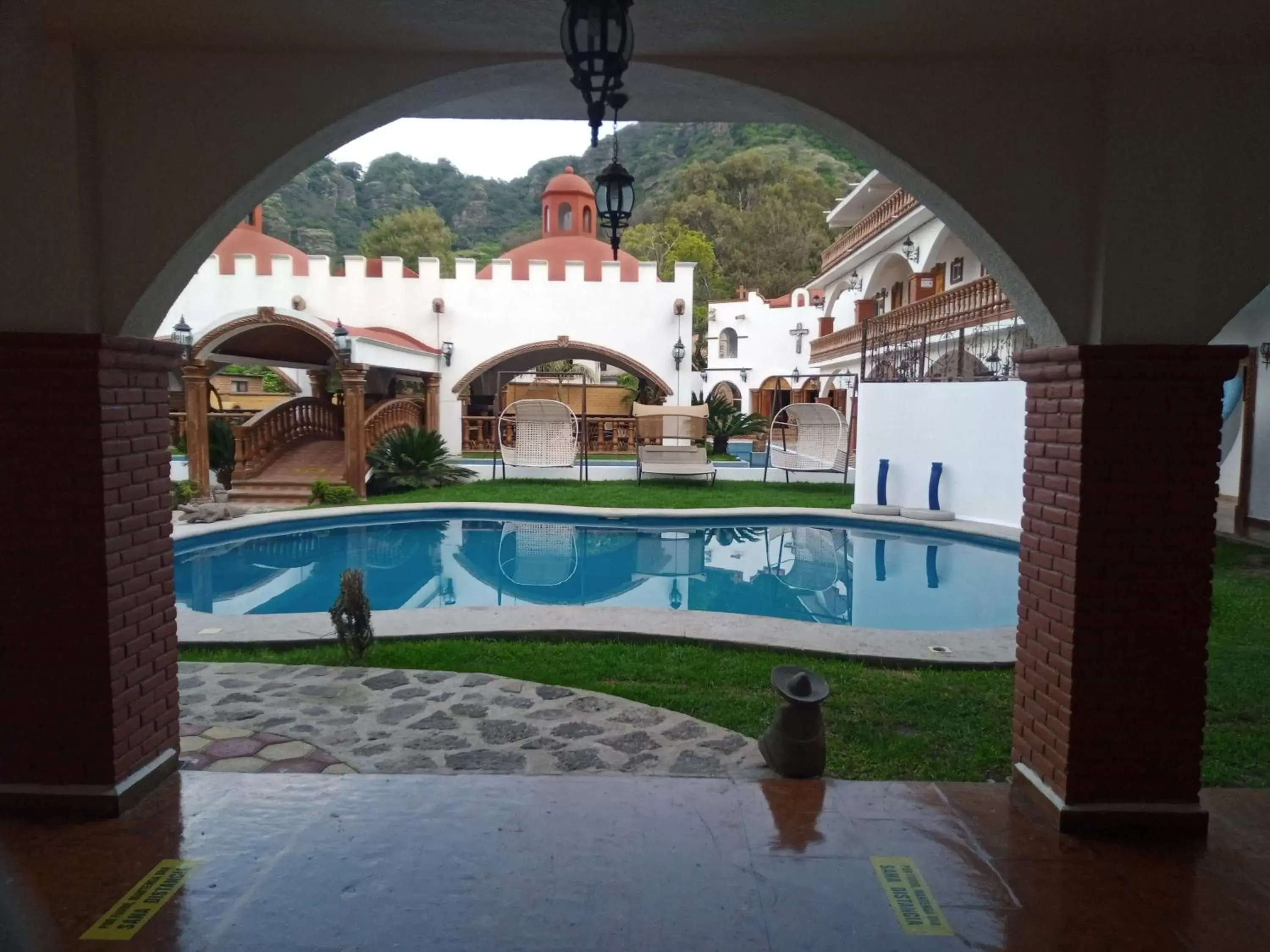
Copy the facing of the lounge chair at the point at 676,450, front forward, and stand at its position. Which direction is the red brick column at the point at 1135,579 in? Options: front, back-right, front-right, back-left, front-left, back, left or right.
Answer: front

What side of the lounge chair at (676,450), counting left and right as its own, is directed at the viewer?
front

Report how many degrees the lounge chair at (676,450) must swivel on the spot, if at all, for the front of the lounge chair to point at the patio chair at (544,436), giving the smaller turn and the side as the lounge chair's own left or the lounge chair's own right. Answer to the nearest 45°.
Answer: approximately 90° to the lounge chair's own right

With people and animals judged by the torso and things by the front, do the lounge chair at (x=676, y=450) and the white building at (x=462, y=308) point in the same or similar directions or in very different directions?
same or similar directions

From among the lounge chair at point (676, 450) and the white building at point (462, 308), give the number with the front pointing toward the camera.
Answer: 2

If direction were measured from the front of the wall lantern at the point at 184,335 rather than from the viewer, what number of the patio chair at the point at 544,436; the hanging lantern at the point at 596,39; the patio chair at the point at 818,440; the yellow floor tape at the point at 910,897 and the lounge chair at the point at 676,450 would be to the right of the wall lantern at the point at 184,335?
0

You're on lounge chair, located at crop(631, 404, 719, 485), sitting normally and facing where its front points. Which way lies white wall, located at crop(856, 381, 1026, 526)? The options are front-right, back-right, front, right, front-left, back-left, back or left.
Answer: front-left

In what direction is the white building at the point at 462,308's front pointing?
toward the camera

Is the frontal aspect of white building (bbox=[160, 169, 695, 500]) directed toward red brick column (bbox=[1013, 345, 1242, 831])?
yes

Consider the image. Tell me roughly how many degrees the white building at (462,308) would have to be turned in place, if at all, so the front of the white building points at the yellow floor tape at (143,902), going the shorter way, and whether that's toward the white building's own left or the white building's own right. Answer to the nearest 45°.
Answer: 0° — it already faces it

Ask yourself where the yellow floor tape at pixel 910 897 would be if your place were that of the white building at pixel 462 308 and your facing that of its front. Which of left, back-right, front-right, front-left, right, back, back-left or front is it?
front

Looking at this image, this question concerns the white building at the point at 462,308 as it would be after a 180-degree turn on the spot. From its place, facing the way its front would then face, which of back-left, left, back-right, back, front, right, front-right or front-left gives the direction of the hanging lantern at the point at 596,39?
back

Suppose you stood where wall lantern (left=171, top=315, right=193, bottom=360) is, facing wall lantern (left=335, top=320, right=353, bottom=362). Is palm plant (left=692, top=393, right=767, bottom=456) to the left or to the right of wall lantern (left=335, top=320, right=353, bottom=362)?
left
